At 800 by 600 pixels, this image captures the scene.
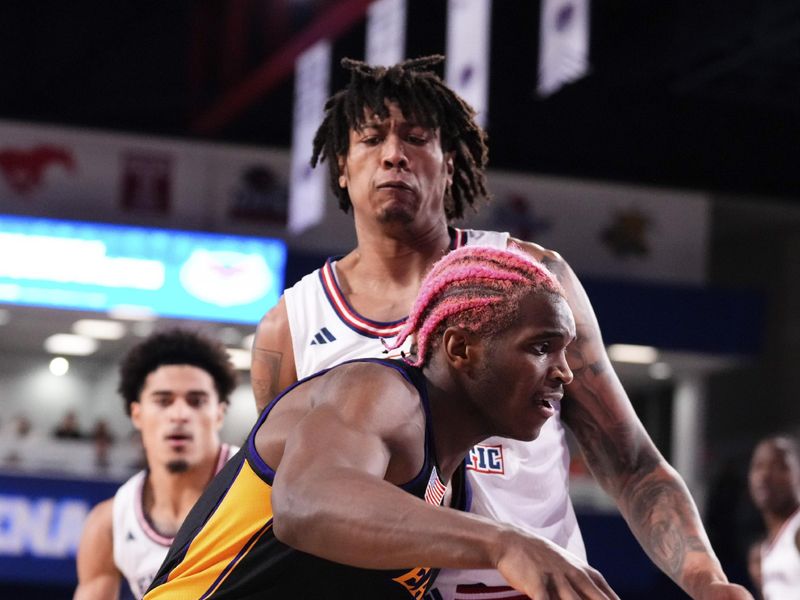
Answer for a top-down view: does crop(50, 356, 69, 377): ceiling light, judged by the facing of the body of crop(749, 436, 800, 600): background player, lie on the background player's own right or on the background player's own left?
on the background player's own right

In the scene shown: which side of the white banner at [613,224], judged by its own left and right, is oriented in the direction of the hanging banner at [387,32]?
front

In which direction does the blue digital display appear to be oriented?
toward the camera

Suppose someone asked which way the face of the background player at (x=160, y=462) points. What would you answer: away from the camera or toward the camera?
toward the camera

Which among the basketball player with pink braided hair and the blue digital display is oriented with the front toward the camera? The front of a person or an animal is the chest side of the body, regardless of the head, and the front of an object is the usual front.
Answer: the blue digital display

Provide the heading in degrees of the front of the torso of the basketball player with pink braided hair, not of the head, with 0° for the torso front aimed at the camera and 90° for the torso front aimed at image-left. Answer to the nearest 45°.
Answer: approximately 270°

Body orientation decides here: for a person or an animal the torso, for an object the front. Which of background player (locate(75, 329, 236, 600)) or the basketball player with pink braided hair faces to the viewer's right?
the basketball player with pink braided hair

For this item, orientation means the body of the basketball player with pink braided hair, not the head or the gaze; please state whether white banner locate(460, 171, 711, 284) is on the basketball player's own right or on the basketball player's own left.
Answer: on the basketball player's own left

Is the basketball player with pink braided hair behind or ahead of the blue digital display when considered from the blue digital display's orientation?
ahead

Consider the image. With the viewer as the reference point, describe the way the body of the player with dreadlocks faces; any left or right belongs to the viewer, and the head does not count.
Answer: facing the viewer

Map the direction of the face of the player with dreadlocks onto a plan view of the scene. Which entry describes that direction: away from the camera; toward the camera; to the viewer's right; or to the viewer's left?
toward the camera

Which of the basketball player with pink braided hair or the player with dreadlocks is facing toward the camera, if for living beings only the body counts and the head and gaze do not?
the player with dreadlocks

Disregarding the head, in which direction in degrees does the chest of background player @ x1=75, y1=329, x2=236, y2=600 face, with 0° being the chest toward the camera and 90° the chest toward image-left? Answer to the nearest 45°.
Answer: approximately 0°

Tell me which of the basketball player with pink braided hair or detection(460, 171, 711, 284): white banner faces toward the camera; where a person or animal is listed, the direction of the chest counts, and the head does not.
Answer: the white banner
